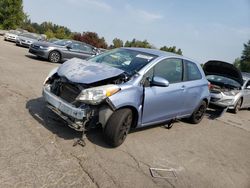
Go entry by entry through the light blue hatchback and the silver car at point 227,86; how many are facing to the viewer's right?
0

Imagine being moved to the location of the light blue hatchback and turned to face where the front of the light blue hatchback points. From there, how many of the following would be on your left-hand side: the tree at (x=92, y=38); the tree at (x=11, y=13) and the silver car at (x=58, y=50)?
0

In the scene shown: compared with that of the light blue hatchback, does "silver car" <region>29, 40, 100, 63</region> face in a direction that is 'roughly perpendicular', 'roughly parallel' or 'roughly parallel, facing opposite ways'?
roughly parallel

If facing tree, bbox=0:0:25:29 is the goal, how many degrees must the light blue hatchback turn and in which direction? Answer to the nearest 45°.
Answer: approximately 90° to its right

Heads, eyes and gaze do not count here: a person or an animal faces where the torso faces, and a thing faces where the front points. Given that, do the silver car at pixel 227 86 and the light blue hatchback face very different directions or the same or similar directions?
same or similar directions

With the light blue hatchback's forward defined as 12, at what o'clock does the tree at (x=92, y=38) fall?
The tree is roughly at 4 o'clock from the light blue hatchback.

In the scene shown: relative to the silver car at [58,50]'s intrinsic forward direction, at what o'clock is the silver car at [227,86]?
the silver car at [227,86] is roughly at 9 o'clock from the silver car at [58,50].

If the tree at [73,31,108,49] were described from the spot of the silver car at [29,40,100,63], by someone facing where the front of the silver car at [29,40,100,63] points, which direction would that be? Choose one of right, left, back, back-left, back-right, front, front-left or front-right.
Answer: back-right

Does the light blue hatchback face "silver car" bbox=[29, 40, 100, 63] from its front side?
no

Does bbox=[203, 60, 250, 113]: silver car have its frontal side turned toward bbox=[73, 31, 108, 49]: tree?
no

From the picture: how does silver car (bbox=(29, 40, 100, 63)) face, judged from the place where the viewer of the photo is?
facing the viewer and to the left of the viewer

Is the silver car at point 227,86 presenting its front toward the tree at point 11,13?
no

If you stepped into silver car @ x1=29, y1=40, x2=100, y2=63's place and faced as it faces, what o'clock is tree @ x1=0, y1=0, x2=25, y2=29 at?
The tree is roughly at 4 o'clock from the silver car.
